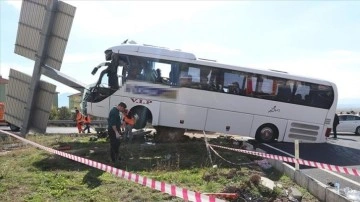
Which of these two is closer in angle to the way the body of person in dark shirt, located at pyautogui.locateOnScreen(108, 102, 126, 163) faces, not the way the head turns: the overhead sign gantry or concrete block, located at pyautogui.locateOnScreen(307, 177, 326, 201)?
the concrete block

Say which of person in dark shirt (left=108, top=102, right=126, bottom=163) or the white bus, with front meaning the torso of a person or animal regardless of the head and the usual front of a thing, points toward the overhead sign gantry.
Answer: the white bus

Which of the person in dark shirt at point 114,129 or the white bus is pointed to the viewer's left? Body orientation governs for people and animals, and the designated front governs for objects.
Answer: the white bus

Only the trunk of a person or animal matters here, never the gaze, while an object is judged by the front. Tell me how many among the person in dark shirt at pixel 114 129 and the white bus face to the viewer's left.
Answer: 1

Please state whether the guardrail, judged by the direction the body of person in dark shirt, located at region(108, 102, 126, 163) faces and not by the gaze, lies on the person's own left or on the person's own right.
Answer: on the person's own left

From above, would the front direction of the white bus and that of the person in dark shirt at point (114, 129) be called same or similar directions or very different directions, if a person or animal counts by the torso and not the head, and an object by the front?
very different directions

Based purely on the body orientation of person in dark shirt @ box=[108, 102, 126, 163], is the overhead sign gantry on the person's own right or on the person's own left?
on the person's own left

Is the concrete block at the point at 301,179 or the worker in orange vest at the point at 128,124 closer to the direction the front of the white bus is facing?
the worker in orange vest

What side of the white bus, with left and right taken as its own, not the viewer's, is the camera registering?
left

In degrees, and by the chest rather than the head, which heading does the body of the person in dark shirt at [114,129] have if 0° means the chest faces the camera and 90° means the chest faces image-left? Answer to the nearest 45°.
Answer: approximately 270°

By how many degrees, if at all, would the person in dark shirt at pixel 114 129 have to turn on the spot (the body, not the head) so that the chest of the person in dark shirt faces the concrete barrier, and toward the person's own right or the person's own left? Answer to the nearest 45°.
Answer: approximately 45° to the person's own right

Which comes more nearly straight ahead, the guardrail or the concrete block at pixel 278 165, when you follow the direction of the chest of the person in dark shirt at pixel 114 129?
the concrete block
